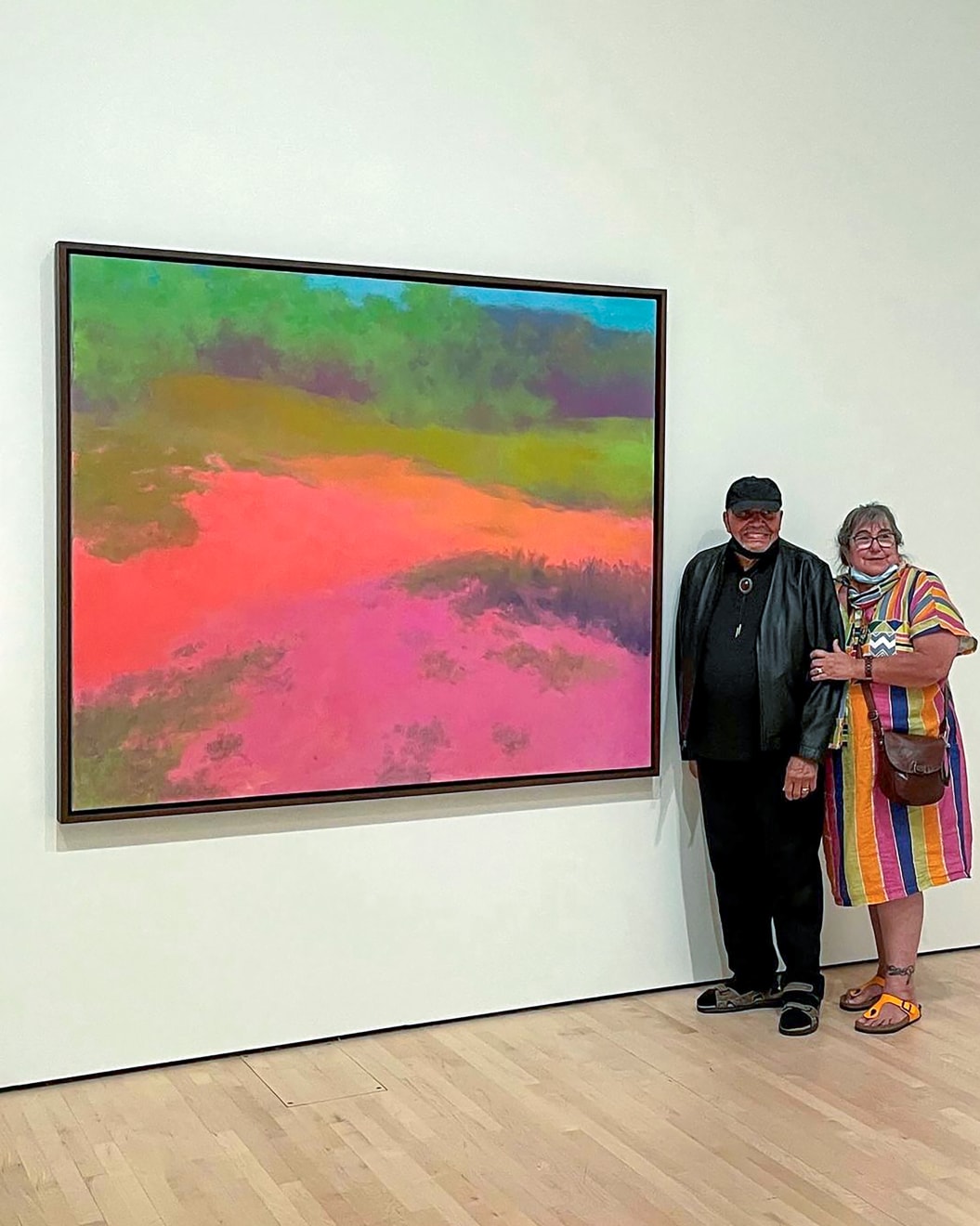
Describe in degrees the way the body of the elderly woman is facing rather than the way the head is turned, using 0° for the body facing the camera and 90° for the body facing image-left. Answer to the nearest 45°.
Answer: approximately 45°

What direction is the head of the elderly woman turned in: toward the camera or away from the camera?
toward the camera

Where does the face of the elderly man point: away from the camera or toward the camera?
toward the camera
